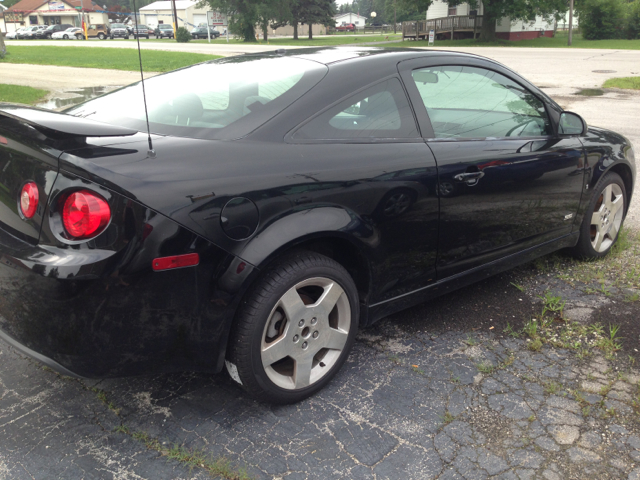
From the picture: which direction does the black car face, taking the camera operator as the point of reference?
facing away from the viewer and to the right of the viewer

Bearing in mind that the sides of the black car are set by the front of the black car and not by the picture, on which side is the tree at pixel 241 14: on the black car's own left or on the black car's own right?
on the black car's own left

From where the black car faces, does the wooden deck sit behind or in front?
in front

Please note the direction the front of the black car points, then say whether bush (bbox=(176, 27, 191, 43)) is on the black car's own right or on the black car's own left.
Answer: on the black car's own left

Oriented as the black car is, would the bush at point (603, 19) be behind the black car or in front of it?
in front

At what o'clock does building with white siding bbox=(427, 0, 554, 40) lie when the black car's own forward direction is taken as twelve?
The building with white siding is roughly at 11 o'clock from the black car.

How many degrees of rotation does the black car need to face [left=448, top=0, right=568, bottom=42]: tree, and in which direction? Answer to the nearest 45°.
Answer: approximately 45° to its left
